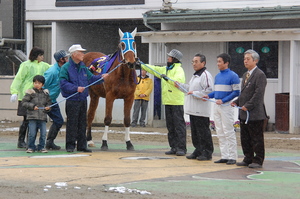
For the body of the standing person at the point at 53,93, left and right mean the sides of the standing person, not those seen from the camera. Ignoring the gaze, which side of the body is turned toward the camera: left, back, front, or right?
right

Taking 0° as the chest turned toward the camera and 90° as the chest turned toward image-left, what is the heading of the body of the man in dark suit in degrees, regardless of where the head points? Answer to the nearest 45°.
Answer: approximately 45°

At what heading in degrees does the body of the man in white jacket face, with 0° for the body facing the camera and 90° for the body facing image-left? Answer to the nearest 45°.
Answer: approximately 45°

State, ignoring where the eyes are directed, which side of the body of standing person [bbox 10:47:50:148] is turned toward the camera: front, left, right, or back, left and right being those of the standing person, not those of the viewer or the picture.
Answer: right

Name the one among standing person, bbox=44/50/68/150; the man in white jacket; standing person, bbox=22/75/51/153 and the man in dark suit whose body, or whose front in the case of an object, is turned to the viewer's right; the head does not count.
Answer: standing person, bbox=44/50/68/150

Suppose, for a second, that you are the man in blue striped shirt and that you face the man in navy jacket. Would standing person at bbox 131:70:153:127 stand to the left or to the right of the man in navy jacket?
right

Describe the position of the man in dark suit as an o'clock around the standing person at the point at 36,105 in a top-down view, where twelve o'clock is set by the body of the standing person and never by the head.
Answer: The man in dark suit is roughly at 10 o'clock from the standing person.

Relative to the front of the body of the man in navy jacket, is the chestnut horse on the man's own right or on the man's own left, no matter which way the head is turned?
on the man's own left

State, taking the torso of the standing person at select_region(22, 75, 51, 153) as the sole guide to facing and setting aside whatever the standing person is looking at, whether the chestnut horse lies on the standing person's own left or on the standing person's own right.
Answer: on the standing person's own left
